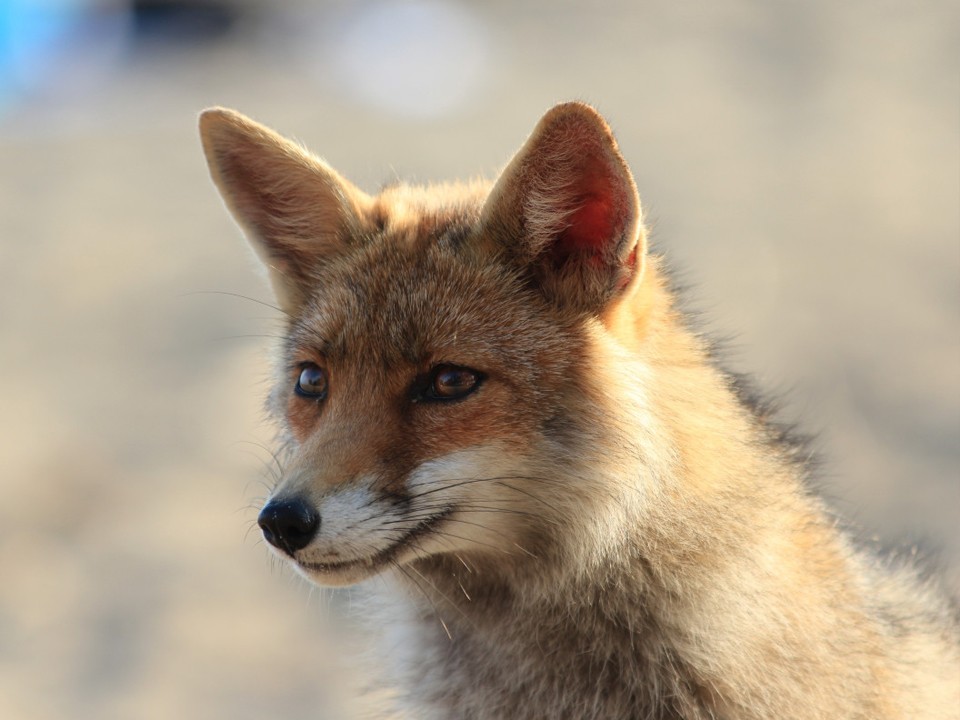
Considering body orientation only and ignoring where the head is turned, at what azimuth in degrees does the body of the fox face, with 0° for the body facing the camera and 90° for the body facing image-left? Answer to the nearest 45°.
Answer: approximately 45°

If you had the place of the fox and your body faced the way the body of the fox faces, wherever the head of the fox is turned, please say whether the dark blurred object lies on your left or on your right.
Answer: on your right
